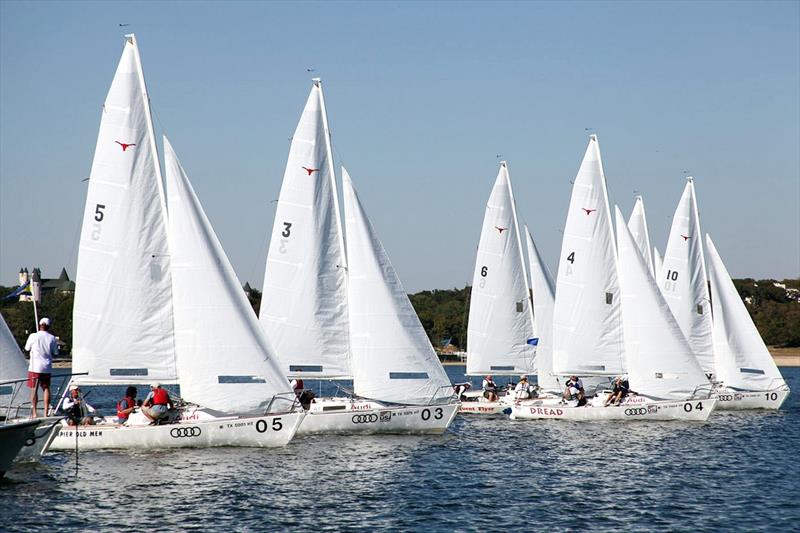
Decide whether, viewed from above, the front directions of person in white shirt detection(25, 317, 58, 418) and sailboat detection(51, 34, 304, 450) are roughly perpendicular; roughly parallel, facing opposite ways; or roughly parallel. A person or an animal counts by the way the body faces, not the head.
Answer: roughly perpendicular

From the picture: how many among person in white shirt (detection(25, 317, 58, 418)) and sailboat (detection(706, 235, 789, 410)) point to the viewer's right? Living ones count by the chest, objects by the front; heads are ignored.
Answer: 1

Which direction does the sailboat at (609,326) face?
to the viewer's right

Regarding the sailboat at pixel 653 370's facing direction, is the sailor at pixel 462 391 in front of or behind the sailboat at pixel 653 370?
behind

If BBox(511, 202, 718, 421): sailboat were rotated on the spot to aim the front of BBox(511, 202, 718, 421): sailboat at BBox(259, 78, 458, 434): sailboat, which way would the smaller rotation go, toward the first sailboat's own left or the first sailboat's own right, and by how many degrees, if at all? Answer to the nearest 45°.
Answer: approximately 135° to the first sailboat's own right

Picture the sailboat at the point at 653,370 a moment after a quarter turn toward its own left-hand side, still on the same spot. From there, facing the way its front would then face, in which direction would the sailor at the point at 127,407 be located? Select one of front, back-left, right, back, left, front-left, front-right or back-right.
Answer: back-left

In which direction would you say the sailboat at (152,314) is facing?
to the viewer's right

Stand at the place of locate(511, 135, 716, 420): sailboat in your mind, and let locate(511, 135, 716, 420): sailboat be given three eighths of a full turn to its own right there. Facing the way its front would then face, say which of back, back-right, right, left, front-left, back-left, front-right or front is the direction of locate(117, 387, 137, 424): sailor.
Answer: front
